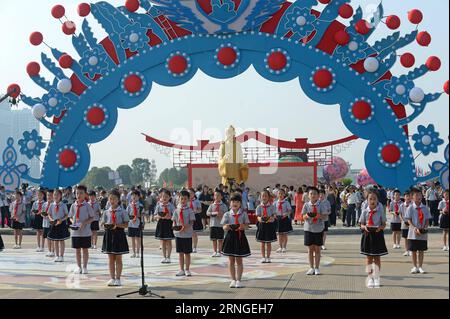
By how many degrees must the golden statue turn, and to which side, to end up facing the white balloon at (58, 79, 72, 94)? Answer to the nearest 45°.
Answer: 0° — it already faces it

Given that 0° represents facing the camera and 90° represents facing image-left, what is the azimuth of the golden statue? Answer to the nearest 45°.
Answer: approximately 0°

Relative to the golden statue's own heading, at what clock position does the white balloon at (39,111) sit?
The white balloon is roughly at 1 o'clock from the golden statue.

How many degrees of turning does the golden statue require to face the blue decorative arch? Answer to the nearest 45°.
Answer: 0° — it already faces it
